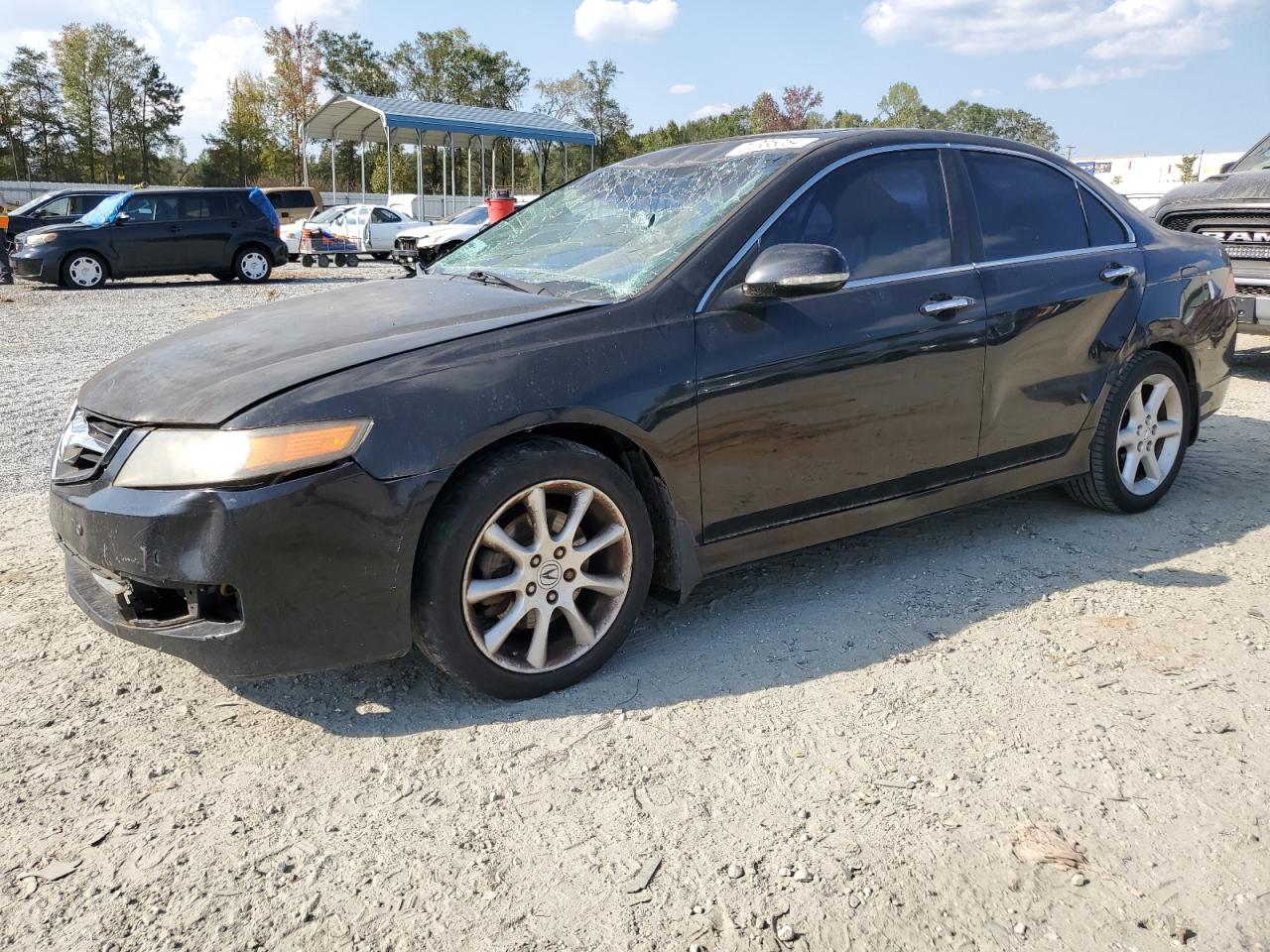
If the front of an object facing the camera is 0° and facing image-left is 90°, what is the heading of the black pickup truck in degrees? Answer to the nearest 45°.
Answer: approximately 45°

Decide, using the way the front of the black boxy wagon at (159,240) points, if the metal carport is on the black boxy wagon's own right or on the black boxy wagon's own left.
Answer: on the black boxy wagon's own right

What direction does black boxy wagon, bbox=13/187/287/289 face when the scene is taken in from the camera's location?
facing to the left of the viewer

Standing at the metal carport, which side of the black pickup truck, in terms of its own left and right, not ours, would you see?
right

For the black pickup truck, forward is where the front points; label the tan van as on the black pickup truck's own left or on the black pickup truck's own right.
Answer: on the black pickup truck's own right

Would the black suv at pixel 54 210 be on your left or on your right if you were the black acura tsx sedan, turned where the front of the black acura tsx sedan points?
on your right

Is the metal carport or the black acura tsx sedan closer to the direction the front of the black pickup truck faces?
the black acura tsx sedan

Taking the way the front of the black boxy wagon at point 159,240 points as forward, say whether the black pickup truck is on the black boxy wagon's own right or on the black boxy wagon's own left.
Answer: on the black boxy wagon's own left

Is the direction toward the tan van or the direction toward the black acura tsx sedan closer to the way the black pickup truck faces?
the black acura tsx sedan
